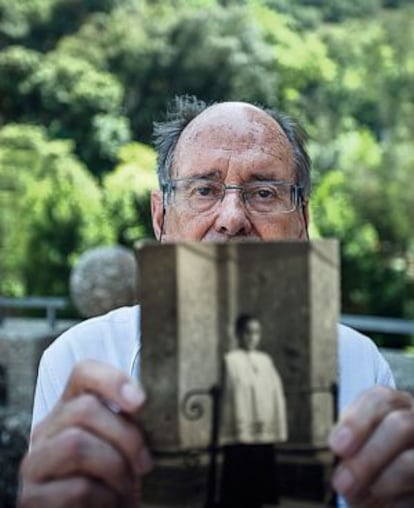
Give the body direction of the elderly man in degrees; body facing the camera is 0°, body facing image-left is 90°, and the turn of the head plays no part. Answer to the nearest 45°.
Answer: approximately 0°

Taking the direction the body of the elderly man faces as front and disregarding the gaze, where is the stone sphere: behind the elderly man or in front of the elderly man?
behind
